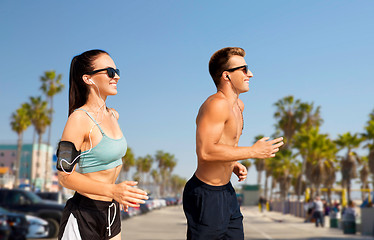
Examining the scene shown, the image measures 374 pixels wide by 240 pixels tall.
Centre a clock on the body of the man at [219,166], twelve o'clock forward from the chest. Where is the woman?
The woman is roughly at 5 o'clock from the man.

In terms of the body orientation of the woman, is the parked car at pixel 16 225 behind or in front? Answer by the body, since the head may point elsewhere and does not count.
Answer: behind

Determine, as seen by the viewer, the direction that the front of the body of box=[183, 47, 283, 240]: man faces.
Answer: to the viewer's right

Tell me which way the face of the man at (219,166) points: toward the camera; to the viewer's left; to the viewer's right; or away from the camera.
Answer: to the viewer's right
